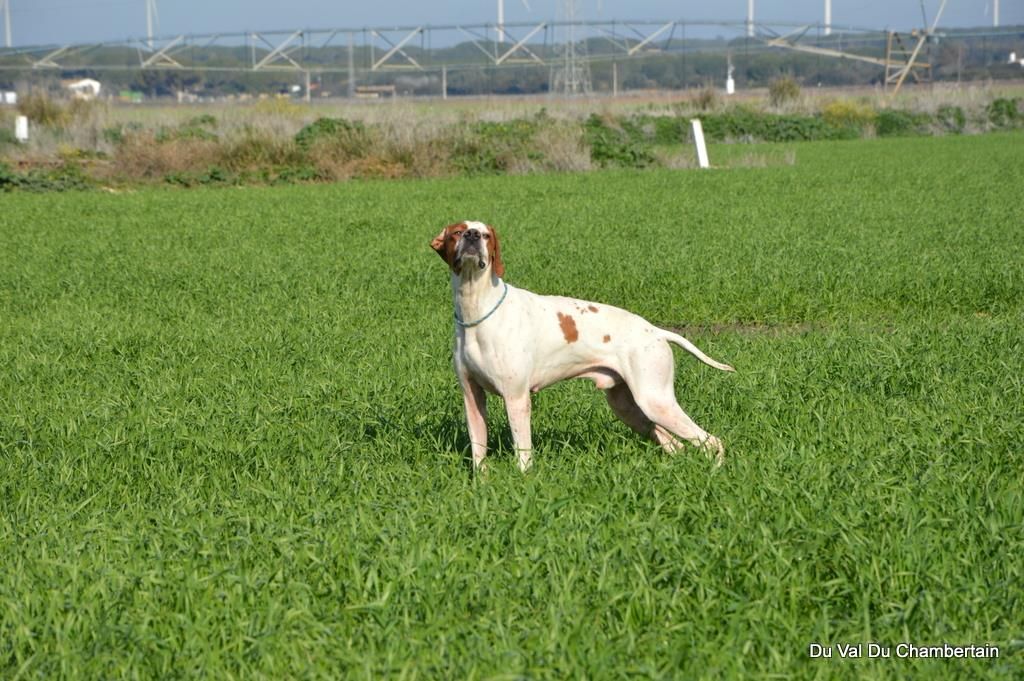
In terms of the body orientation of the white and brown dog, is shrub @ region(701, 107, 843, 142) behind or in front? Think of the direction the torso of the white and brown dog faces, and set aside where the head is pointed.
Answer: behind

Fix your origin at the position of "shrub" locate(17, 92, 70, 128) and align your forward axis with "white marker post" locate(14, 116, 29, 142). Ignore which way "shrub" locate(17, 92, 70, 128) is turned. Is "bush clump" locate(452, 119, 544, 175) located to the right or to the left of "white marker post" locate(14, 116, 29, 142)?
left

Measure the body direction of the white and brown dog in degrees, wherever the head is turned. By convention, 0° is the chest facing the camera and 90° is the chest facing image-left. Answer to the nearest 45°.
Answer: approximately 45°
